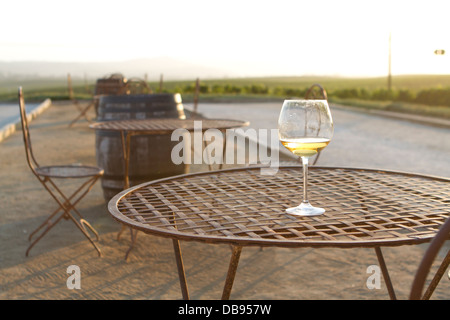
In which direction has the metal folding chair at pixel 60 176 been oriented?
to the viewer's right

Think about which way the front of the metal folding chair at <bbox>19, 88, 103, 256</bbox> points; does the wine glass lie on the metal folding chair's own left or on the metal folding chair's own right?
on the metal folding chair's own right

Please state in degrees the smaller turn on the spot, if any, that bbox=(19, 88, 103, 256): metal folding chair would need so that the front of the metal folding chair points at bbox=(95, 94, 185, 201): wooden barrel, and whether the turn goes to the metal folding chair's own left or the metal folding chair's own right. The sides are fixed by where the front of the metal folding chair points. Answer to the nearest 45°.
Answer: approximately 45° to the metal folding chair's own left
